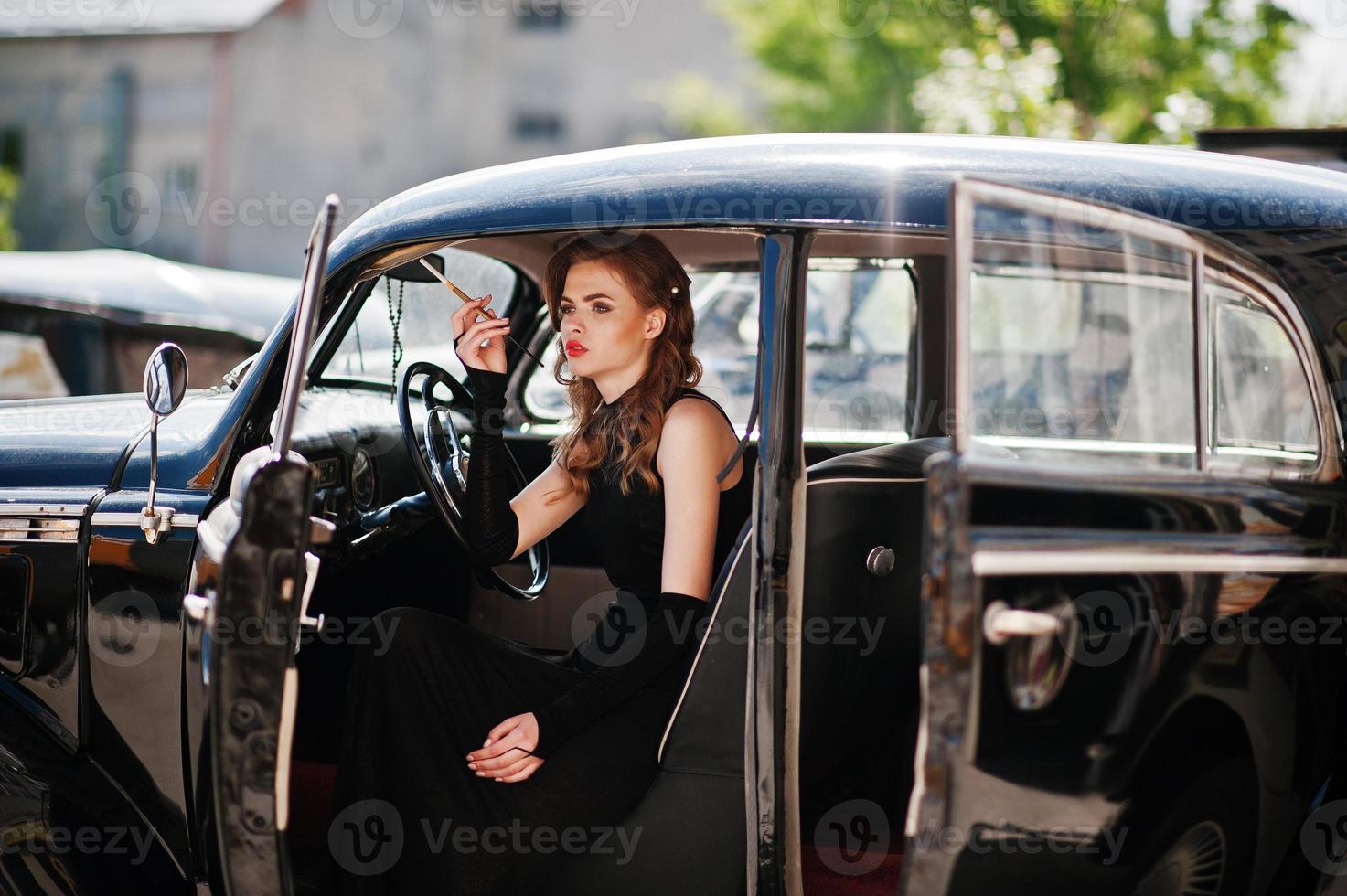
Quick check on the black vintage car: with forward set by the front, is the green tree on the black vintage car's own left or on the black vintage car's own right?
on the black vintage car's own right

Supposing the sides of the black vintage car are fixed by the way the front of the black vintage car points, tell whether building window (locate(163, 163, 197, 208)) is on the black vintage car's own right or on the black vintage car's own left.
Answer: on the black vintage car's own right

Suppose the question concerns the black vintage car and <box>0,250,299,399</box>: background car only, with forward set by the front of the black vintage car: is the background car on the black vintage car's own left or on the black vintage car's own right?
on the black vintage car's own right

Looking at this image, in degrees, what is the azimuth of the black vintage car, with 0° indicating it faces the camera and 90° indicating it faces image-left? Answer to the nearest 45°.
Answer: approximately 90°

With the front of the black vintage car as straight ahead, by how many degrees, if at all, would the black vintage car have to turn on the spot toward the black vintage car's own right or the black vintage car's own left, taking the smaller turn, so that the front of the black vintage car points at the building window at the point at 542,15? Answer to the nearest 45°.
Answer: approximately 90° to the black vintage car's own right

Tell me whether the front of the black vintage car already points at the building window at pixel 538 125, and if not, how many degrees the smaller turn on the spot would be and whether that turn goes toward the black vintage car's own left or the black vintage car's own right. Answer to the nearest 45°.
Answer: approximately 90° to the black vintage car's own right
